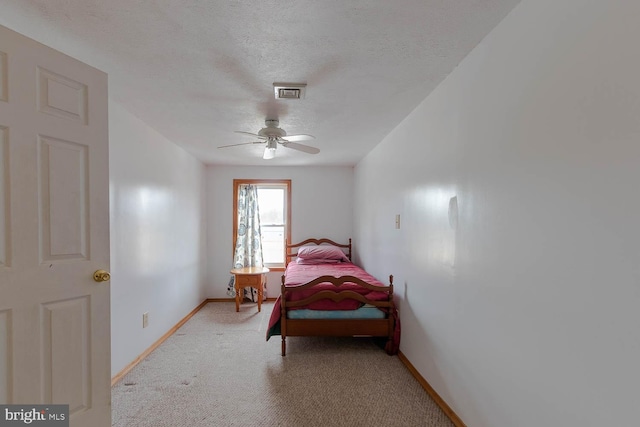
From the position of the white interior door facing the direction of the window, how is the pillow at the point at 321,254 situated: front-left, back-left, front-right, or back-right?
front-right

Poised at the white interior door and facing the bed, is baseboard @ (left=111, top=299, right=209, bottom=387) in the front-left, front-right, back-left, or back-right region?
front-left

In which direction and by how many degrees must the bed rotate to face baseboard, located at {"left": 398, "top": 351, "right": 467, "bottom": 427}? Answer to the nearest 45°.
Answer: approximately 45° to its left

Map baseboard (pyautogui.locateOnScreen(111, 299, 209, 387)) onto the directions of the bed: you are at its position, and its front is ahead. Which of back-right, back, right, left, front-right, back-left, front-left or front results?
right

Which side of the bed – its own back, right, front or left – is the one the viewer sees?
front

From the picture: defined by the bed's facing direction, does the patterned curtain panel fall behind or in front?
behind

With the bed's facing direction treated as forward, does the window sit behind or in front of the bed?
behind
